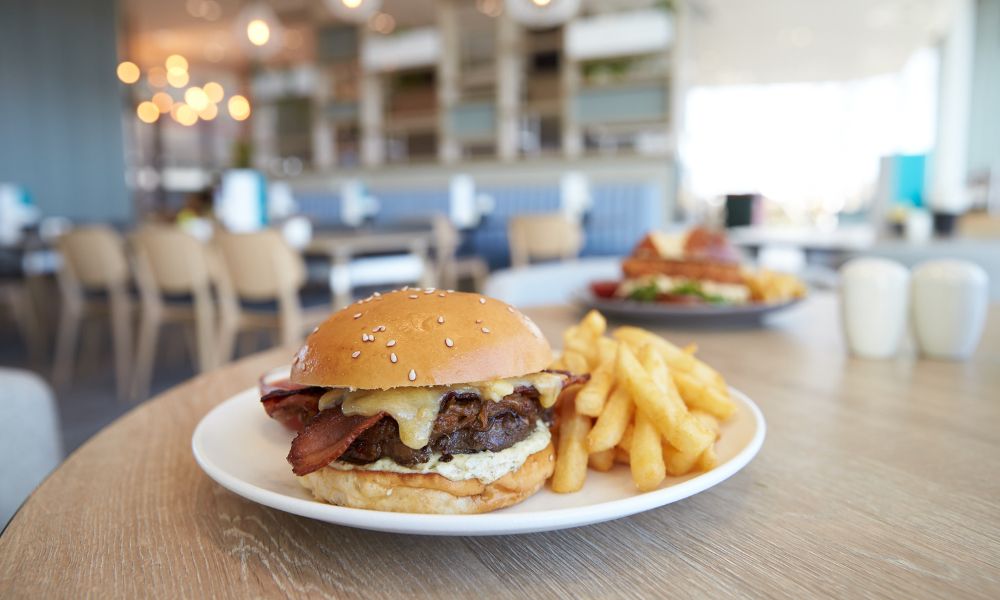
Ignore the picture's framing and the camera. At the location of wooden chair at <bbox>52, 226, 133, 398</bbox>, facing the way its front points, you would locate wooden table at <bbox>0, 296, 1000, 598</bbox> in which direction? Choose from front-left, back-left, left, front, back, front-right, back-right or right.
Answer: back

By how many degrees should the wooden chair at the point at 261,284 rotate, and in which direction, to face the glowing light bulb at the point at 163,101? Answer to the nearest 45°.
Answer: approximately 45° to its left

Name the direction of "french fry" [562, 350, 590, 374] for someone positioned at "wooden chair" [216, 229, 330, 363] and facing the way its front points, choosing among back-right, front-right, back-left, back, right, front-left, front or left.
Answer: back-right

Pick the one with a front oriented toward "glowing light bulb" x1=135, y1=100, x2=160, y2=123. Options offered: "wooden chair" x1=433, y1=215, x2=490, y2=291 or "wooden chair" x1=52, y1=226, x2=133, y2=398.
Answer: "wooden chair" x1=52, y1=226, x2=133, y2=398

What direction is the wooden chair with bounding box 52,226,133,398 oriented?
away from the camera

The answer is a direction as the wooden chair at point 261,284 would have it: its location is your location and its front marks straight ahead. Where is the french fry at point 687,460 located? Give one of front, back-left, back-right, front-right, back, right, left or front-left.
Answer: back-right

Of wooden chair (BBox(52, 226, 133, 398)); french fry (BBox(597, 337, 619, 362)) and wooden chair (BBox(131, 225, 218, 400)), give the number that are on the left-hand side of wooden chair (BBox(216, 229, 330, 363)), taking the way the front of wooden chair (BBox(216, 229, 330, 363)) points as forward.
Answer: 2

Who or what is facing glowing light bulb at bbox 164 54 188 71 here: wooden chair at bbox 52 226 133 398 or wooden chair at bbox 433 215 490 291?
wooden chair at bbox 52 226 133 398

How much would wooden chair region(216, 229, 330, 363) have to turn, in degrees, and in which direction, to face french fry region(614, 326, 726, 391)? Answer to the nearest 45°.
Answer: approximately 135° to its right

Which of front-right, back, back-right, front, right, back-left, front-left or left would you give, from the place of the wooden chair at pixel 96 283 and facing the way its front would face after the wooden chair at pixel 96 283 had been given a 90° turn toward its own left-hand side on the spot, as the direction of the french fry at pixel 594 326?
left

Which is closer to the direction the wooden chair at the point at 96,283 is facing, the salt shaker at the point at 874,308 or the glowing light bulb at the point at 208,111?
the glowing light bulb

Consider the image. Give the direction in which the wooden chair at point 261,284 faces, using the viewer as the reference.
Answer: facing away from the viewer and to the right of the viewer

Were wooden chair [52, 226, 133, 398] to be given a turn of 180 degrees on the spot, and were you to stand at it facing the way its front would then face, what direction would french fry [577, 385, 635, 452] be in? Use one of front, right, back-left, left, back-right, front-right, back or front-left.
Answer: front

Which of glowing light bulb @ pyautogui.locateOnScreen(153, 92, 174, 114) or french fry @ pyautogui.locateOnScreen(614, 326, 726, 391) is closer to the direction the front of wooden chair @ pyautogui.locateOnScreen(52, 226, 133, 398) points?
the glowing light bulb

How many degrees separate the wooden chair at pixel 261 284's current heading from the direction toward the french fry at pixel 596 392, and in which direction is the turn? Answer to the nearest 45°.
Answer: approximately 135° to its right
